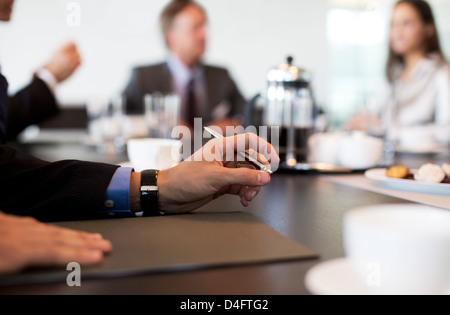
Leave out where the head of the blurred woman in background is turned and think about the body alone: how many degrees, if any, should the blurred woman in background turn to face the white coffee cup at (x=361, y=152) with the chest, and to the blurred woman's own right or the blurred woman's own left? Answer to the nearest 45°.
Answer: approximately 45° to the blurred woman's own left

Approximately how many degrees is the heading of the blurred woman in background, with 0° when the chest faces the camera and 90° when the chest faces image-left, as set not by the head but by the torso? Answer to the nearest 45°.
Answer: approximately 45°

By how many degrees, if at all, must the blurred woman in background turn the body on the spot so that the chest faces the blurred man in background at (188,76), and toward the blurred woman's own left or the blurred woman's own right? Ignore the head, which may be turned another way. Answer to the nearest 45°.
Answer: approximately 45° to the blurred woman's own right

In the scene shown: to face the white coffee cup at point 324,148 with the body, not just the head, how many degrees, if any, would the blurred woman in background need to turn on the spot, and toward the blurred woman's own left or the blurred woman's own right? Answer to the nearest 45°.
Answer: approximately 45° to the blurred woman's own left

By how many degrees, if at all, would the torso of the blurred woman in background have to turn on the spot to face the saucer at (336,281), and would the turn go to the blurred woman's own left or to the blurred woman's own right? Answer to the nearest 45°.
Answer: approximately 45° to the blurred woman's own left

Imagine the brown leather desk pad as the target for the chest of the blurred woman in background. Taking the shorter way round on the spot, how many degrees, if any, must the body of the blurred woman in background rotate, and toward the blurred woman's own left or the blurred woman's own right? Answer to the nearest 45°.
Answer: approximately 45° to the blurred woman's own left
